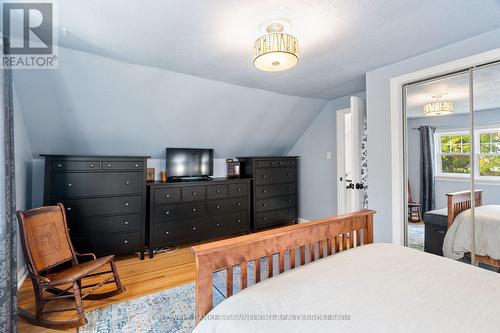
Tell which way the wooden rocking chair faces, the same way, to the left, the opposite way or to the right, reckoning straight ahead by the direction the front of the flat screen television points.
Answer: to the left

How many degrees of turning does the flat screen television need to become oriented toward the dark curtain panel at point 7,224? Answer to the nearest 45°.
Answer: approximately 45° to its right

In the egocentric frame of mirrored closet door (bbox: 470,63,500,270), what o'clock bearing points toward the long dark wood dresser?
The long dark wood dresser is roughly at 1 o'clock from the mirrored closet door.

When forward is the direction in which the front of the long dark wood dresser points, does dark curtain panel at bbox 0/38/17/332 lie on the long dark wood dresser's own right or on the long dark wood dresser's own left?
on the long dark wood dresser's own right

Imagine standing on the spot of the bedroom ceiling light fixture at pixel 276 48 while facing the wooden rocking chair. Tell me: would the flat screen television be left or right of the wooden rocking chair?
right

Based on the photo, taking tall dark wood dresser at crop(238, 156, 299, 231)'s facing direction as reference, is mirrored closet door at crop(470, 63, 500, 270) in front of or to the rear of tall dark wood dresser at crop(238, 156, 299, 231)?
in front

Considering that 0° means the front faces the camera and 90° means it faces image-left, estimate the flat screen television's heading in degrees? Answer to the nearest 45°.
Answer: approximately 0°

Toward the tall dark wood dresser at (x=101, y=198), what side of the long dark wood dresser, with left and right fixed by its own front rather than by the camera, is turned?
right

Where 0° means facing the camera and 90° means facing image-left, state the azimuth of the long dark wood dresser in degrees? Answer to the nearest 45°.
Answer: approximately 315°

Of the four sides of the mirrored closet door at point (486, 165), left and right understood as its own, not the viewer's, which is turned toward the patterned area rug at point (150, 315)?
front

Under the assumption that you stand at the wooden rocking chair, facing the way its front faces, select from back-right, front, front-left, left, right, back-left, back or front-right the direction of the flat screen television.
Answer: left

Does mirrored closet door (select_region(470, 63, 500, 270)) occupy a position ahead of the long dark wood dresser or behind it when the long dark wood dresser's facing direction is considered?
ahead
